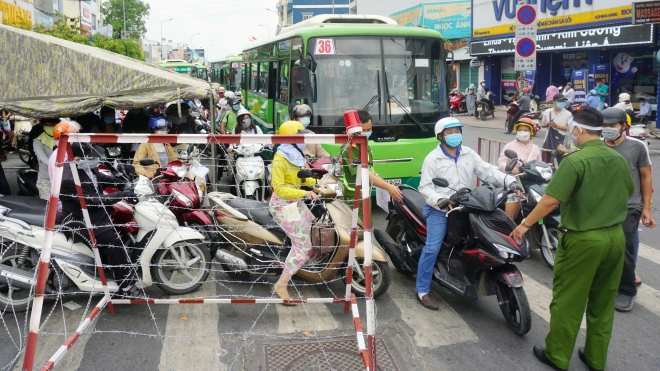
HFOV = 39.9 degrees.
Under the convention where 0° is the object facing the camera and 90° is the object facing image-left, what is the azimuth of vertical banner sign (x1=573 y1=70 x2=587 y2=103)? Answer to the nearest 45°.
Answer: approximately 0°

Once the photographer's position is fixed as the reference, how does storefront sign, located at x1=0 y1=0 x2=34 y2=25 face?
facing the viewer and to the right of the viewer

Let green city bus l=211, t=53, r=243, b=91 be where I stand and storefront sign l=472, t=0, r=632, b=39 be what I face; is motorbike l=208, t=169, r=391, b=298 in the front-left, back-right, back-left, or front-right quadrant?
front-right

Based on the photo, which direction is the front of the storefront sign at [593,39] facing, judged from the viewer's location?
facing the viewer and to the left of the viewer

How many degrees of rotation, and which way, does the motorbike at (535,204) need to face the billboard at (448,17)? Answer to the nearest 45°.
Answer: approximately 135° to its left

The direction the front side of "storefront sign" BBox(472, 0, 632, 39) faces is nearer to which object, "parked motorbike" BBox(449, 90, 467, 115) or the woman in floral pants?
the woman in floral pants

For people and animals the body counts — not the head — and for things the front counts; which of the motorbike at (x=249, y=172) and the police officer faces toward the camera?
the motorbike

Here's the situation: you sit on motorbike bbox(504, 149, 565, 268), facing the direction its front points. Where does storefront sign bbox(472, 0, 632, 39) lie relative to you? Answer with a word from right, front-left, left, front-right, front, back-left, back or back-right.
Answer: back-left

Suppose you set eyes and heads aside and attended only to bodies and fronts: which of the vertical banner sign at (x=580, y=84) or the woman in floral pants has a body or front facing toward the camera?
the vertical banner sign

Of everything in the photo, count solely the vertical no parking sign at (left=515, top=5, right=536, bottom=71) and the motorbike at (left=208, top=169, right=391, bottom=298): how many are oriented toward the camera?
1

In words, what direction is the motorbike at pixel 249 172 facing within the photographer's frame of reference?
facing the viewer

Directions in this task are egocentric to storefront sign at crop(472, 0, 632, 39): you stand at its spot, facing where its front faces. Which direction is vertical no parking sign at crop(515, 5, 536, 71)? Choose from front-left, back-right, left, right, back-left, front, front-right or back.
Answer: front-left

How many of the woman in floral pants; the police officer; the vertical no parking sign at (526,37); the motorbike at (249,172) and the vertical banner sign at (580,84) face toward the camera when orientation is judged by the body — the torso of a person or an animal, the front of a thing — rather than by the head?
3

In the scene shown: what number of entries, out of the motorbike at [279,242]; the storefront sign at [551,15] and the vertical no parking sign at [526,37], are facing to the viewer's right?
1

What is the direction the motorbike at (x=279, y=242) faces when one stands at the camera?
facing to the right of the viewer
